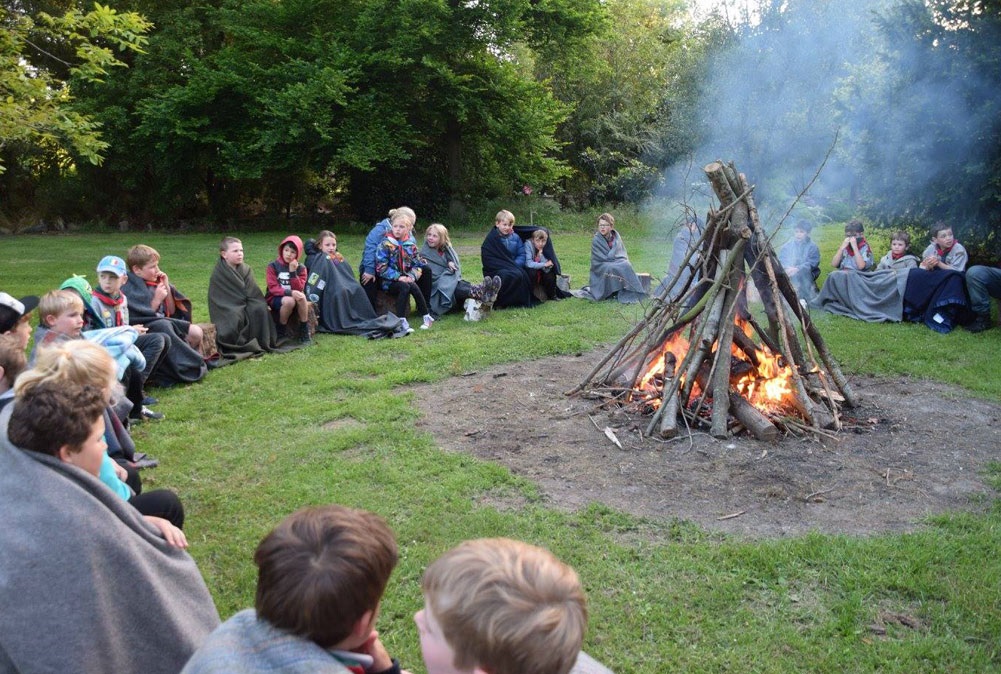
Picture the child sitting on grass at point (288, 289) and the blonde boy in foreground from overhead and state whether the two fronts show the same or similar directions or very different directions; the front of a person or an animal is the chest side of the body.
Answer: very different directions

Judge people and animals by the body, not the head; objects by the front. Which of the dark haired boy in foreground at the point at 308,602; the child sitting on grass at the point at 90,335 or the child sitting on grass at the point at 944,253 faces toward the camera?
the child sitting on grass at the point at 944,253

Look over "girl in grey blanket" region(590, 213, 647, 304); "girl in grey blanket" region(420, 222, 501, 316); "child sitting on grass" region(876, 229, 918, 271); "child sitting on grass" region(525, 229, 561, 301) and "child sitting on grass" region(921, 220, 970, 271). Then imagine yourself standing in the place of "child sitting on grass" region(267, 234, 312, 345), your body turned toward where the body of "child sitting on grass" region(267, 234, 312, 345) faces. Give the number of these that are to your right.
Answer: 0

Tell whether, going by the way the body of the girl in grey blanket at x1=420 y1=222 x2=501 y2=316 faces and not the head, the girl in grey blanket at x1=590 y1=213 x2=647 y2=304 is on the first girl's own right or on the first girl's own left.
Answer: on the first girl's own left

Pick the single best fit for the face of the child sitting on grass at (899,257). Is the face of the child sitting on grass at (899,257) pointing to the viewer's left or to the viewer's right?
to the viewer's left

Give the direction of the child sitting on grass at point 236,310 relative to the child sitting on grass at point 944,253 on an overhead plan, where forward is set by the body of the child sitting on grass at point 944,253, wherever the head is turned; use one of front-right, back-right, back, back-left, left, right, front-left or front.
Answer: front-right

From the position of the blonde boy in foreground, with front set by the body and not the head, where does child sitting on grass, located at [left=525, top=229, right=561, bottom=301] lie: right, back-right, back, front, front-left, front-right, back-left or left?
front-right

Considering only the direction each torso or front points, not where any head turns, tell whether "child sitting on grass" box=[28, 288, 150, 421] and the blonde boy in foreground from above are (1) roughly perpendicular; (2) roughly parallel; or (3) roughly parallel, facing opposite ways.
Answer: roughly perpendicular

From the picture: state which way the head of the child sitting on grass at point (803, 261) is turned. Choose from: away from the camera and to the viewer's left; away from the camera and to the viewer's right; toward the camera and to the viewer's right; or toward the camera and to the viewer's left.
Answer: toward the camera and to the viewer's left

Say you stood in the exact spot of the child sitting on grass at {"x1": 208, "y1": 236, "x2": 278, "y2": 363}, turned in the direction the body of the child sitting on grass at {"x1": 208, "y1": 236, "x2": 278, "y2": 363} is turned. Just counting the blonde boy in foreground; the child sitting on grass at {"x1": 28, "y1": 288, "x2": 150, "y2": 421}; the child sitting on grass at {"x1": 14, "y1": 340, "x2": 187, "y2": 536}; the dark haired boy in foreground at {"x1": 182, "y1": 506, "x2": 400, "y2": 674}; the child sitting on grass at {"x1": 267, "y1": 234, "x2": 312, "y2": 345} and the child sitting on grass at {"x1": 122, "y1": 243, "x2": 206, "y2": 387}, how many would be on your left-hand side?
1

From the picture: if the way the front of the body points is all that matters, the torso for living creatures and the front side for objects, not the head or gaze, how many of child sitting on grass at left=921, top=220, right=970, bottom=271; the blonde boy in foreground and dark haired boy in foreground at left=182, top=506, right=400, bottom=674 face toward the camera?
1

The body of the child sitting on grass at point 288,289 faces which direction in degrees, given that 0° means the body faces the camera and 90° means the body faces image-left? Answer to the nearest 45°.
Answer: approximately 315°

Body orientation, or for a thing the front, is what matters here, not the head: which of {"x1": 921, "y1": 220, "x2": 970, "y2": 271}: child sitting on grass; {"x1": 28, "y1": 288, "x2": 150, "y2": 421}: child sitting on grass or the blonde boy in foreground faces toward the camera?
{"x1": 921, "y1": 220, "x2": 970, "y2": 271}: child sitting on grass

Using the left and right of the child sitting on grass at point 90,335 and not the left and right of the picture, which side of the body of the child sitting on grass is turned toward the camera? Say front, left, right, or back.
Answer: right

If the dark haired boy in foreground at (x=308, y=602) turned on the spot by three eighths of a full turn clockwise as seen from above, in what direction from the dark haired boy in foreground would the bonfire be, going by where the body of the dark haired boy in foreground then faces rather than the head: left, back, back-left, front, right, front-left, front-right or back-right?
back-left

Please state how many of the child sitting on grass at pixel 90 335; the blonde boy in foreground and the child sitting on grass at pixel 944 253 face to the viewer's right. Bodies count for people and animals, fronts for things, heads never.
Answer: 1

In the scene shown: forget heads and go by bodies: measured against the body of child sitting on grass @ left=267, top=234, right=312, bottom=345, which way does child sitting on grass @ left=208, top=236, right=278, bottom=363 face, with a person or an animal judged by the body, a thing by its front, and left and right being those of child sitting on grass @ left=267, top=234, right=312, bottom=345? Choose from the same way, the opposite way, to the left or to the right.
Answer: the same way

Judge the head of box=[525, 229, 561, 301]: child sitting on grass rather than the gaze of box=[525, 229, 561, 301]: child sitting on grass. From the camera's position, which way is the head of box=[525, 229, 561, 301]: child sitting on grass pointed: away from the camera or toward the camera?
toward the camera

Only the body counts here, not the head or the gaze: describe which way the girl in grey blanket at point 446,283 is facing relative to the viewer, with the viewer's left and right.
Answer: facing the viewer and to the right of the viewer

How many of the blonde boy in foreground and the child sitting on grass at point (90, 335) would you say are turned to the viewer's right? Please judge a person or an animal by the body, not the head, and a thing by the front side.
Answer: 1

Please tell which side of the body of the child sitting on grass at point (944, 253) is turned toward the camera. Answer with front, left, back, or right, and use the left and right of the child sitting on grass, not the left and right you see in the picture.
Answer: front

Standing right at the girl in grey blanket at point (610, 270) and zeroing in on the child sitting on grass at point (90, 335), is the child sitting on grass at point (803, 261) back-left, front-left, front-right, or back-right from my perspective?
back-left

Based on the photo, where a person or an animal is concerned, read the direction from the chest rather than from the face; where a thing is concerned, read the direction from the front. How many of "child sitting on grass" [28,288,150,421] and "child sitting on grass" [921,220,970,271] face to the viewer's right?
1

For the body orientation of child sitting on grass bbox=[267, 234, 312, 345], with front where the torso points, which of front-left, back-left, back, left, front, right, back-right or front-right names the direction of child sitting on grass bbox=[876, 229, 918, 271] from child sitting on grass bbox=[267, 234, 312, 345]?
front-left
